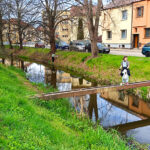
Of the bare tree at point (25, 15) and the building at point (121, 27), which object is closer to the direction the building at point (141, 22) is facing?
the bare tree

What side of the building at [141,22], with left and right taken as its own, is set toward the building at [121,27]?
right

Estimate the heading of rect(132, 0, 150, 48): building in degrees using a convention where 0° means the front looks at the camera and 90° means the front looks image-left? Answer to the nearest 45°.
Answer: approximately 45°

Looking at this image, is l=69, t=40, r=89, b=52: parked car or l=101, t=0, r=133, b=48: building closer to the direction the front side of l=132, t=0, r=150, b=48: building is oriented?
the parked car

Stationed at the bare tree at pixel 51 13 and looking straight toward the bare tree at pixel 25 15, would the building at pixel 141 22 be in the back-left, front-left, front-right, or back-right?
back-right
